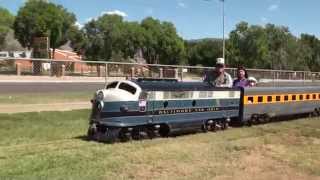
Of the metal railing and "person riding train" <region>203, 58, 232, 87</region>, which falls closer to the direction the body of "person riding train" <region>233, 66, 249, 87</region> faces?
the person riding train

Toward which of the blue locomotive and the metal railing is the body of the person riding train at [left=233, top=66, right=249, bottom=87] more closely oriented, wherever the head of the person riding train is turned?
the blue locomotive

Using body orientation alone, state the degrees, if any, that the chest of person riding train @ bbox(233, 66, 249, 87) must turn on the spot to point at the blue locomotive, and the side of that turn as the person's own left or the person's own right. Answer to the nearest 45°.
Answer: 0° — they already face it

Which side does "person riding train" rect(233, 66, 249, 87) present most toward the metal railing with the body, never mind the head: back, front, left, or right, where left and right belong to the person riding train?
right

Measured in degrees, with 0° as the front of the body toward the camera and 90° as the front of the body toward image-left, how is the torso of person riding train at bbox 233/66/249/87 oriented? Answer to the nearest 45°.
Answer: approximately 45°

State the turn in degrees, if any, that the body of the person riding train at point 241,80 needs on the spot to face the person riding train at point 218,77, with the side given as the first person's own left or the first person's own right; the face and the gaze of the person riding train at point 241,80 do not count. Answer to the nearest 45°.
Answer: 0° — they already face them
